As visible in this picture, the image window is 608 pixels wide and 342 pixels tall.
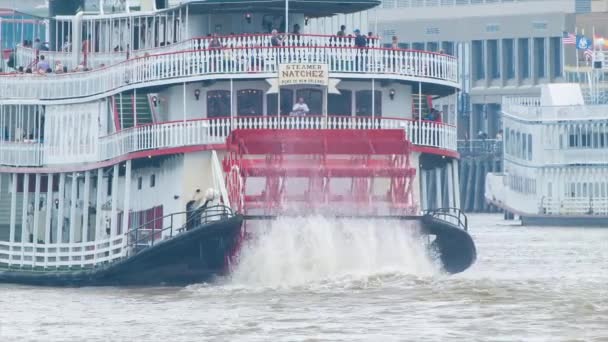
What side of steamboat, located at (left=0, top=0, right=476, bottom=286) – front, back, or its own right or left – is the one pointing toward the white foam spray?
back

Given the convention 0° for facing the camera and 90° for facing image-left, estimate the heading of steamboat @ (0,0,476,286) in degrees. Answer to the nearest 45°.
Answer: approximately 135°

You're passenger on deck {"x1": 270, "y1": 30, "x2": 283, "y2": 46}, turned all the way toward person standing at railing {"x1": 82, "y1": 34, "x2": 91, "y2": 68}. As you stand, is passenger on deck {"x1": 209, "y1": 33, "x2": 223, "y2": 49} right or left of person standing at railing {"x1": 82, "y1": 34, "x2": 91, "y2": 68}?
left
